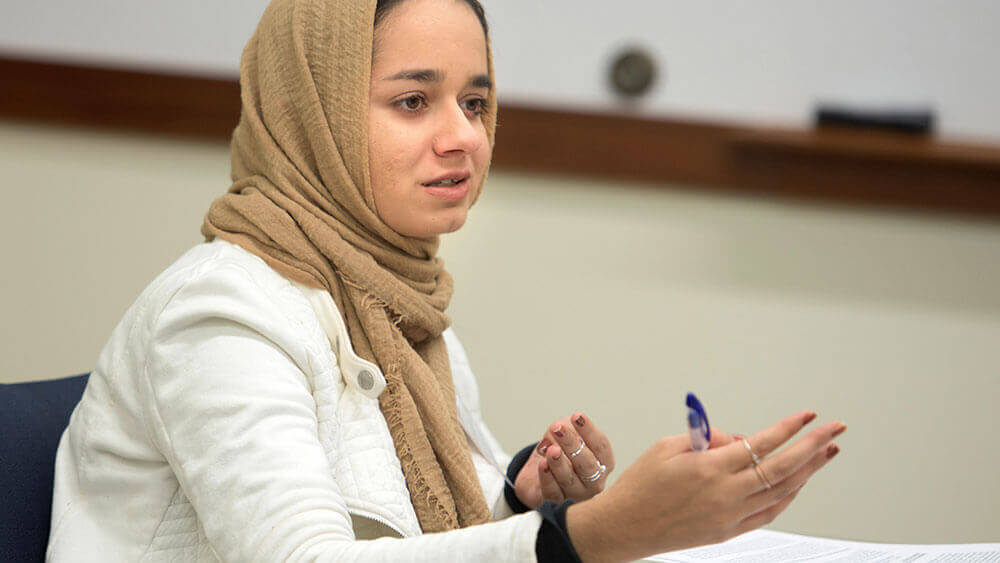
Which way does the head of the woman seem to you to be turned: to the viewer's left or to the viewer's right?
to the viewer's right

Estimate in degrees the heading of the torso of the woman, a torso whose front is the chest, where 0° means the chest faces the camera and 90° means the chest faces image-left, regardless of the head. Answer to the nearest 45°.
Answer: approximately 315°

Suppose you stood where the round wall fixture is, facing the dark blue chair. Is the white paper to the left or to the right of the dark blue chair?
left

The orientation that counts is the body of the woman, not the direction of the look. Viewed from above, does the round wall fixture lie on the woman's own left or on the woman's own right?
on the woman's own left

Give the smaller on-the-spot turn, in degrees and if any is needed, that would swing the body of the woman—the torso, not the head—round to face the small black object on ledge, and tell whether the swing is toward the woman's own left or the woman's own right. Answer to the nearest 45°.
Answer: approximately 90° to the woman's own left
